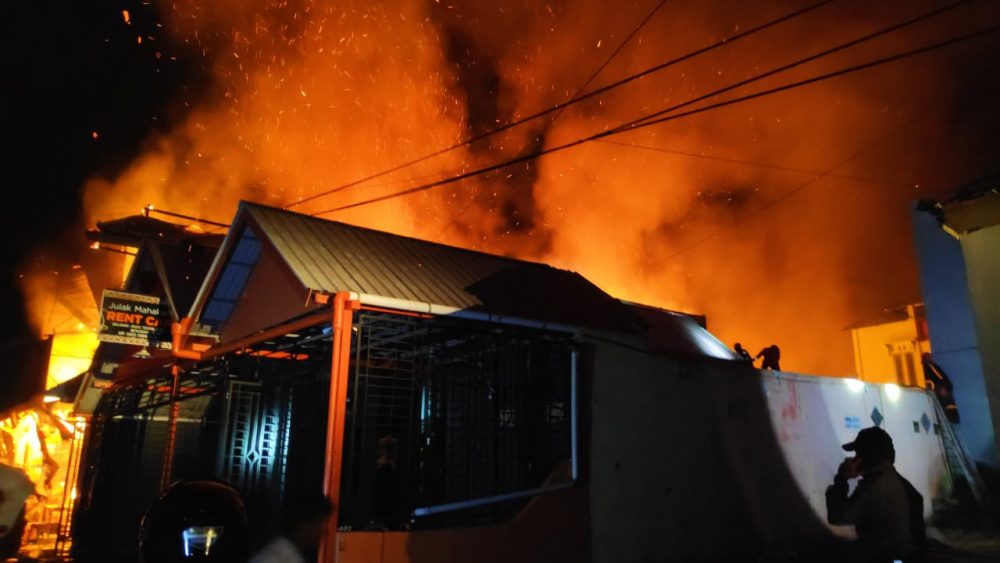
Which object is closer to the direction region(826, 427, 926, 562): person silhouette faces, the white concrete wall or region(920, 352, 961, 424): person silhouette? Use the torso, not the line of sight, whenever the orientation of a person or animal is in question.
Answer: the white concrete wall

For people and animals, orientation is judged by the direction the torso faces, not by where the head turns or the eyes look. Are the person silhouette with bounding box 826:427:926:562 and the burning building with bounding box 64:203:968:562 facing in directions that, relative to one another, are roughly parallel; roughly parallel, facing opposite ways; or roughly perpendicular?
roughly perpendicular

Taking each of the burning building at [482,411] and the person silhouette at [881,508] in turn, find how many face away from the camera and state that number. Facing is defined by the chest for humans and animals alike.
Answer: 0

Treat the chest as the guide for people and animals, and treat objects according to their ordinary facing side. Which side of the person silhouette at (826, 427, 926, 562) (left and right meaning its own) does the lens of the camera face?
left

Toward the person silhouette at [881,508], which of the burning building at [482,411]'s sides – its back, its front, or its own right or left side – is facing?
left

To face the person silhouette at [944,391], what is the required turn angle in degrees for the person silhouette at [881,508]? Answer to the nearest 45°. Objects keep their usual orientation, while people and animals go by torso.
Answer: approximately 90° to its right

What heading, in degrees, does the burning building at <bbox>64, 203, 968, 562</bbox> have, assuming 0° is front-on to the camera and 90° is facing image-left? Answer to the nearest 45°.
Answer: approximately 45°
